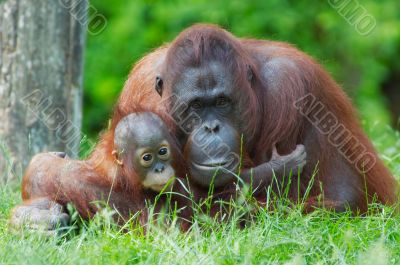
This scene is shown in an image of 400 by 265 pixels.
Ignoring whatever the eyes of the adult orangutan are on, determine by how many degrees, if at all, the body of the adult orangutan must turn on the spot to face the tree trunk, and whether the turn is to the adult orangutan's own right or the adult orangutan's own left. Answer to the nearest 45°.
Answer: approximately 135° to the adult orangutan's own right

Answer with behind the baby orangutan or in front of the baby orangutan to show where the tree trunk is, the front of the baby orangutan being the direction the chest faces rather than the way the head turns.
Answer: behind

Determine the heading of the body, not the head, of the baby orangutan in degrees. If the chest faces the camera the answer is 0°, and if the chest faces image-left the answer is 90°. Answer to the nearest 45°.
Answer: approximately 315°
